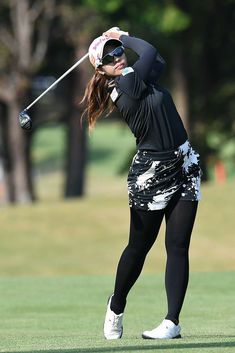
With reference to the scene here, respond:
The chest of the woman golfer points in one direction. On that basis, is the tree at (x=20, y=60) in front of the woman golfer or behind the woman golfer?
behind
